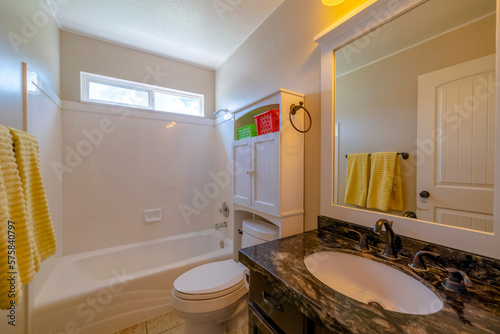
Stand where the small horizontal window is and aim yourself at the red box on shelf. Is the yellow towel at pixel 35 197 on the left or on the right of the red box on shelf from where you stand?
right

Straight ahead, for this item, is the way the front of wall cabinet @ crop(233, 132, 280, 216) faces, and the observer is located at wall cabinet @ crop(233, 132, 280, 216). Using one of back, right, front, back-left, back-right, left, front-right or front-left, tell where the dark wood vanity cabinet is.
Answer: front-left

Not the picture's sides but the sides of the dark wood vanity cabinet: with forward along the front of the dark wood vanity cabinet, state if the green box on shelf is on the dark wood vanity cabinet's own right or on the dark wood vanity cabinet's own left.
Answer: on the dark wood vanity cabinet's own right

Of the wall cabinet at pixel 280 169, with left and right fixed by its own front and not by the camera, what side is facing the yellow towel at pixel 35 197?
front

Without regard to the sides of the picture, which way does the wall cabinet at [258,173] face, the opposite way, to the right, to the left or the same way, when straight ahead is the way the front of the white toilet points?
the same way

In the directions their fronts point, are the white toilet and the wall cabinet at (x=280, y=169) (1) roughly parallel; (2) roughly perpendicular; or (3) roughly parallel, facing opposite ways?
roughly parallel

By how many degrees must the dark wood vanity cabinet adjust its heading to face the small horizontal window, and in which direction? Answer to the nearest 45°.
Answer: approximately 90° to its right

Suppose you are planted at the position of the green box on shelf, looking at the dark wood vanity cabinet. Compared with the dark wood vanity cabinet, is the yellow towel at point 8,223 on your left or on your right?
right

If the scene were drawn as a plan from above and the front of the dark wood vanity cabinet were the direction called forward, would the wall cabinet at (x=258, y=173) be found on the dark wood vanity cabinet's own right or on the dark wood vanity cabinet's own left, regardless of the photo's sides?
on the dark wood vanity cabinet's own right

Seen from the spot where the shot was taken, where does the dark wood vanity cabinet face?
facing the viewer and to the left of the viewer

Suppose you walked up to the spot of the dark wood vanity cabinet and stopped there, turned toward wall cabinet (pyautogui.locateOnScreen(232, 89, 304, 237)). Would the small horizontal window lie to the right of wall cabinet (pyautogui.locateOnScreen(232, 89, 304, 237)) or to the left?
left

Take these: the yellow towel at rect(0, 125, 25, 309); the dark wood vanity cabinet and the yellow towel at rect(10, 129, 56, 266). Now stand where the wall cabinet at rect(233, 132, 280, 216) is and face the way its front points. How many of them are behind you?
0
